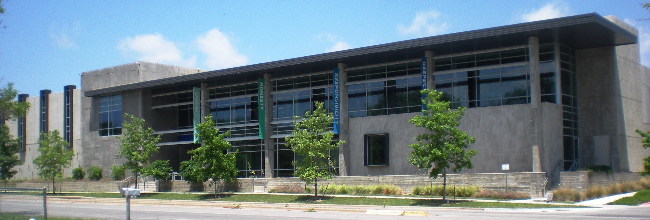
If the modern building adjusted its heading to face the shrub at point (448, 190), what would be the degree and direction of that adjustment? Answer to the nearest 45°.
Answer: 0° — it already faces it

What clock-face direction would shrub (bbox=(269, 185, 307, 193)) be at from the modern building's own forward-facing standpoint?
The shrub is roughly at 12 o'clock from the modern building.

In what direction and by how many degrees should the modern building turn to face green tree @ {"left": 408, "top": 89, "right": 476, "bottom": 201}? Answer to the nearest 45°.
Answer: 0° — it already faces it

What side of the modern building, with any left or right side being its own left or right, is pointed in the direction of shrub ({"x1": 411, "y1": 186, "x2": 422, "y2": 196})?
front

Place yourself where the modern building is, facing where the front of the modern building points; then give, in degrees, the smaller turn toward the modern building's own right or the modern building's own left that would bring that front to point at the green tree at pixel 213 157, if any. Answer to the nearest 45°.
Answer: approximately 45° to the modern building's own right

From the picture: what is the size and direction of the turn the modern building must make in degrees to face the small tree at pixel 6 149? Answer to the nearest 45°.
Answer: approximately 45° to its right

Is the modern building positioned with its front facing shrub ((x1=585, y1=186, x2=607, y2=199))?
no

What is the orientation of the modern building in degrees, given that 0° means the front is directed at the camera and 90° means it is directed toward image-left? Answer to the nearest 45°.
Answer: approximately 45°
